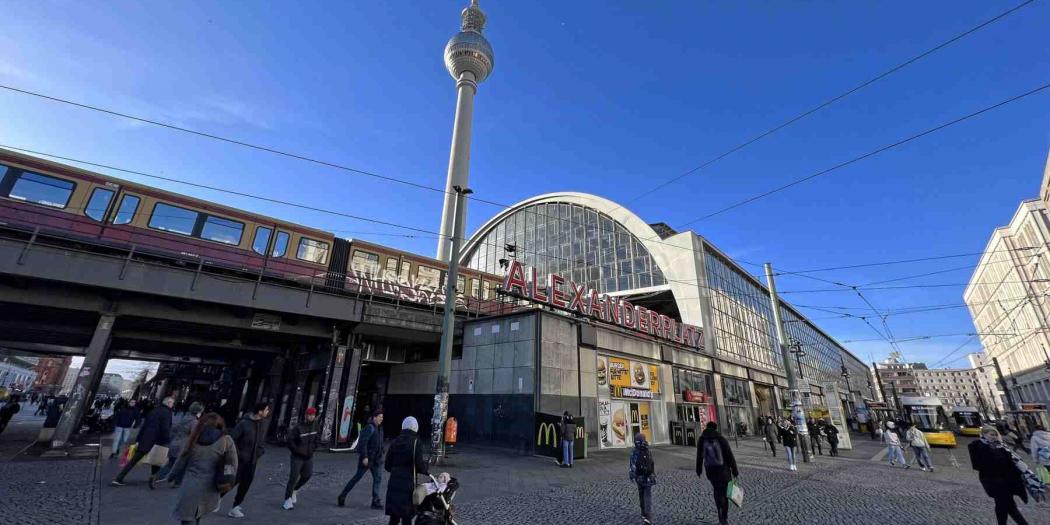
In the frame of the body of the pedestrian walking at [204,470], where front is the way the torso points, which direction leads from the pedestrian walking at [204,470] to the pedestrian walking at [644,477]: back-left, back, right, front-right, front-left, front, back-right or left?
right

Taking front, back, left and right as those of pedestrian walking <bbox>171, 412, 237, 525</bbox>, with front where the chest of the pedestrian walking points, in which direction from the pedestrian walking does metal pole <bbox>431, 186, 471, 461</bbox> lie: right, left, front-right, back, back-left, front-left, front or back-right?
front-right

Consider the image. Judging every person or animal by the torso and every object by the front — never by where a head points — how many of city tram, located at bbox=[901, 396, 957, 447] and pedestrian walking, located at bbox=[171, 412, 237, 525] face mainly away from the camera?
1

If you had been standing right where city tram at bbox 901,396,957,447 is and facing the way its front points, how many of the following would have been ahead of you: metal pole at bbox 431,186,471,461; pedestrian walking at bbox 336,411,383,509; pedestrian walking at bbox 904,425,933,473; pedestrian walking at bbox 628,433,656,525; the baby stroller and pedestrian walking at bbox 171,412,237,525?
6

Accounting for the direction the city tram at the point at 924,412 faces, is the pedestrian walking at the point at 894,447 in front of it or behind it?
in front

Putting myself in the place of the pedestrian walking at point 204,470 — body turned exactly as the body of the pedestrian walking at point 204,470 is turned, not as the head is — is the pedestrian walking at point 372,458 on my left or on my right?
on my right

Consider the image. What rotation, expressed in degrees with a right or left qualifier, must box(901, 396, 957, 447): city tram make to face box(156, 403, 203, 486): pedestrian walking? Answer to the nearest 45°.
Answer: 0° — it already faces them

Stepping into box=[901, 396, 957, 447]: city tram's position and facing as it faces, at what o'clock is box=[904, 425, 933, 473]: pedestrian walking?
The pedestrian walking is roughly at 12 o'clock from the city tram.

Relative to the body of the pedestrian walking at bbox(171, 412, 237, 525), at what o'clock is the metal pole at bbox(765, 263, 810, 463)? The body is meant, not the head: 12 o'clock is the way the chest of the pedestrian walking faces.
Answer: The metal pole is roughly at 3 o'clock from the pedestrian walking.

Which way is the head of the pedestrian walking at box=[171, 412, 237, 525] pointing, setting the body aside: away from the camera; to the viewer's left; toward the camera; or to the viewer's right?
away from the camera

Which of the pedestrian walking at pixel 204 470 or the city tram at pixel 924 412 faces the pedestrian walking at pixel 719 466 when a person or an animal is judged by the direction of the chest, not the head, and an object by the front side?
the city tram

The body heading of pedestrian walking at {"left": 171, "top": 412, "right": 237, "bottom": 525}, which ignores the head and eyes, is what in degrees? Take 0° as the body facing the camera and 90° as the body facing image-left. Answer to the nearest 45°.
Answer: approximately 180°

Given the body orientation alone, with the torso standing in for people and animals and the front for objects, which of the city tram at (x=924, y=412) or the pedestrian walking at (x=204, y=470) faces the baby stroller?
the city tram

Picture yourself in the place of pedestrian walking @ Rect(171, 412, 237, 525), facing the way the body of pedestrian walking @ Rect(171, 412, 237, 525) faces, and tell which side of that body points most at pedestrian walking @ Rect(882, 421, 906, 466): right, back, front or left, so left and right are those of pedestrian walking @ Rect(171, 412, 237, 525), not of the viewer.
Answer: right
